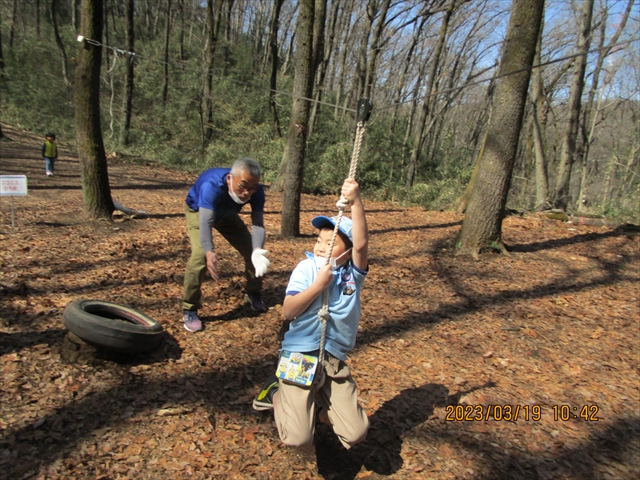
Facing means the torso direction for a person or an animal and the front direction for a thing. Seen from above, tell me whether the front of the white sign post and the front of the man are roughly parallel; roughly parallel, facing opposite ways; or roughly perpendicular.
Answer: roughly parallel

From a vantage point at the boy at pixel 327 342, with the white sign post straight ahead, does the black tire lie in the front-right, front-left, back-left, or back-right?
front-left

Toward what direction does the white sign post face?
toward the camera

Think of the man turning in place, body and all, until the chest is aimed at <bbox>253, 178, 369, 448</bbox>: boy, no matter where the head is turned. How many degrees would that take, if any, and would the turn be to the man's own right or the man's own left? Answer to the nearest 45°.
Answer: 0° — they already face them

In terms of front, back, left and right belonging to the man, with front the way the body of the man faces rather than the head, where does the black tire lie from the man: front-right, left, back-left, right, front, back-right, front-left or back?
right

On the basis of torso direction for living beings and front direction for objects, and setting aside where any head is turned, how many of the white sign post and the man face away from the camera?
0

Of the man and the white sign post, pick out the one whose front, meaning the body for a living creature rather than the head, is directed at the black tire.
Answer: the white sign post

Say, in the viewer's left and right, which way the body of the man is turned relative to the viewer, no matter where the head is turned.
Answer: facing the viewer and to the right of the viewer

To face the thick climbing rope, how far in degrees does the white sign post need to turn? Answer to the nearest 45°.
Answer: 0° — it already faces it

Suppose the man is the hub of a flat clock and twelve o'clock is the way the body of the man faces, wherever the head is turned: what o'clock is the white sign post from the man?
The white sign post is roughly at 6 o'clock from the man.

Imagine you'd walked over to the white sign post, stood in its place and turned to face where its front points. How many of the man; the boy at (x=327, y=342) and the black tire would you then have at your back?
0

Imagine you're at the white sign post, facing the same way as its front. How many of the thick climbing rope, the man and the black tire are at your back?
0

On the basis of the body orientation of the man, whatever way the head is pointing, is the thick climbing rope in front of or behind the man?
in front

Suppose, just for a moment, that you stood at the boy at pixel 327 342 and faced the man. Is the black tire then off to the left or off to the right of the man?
left

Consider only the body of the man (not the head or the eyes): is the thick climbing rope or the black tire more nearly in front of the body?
the thick climbing rope

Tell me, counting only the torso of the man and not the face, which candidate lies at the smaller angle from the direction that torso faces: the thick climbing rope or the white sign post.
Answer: the thick climbing rope
